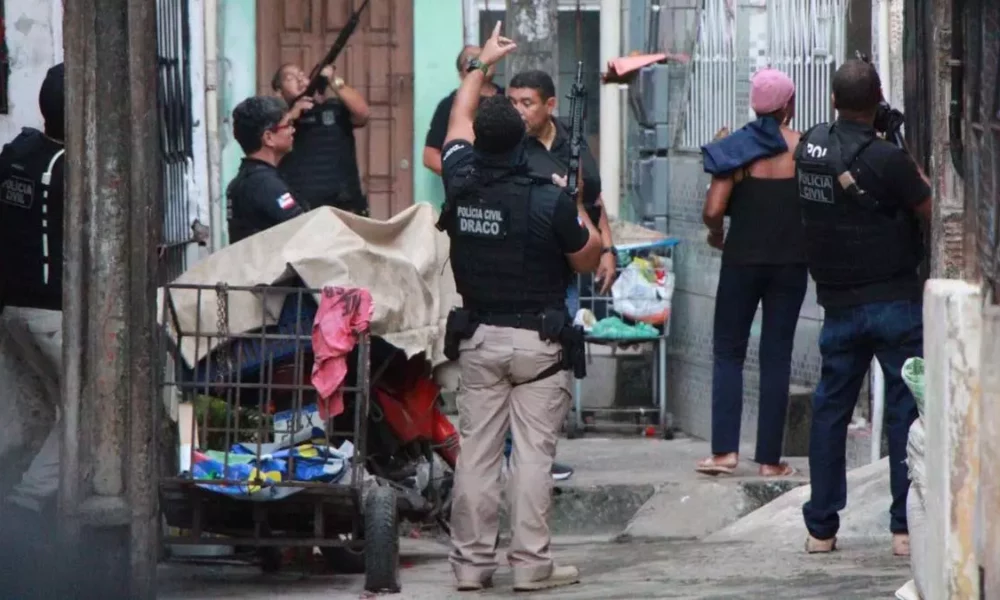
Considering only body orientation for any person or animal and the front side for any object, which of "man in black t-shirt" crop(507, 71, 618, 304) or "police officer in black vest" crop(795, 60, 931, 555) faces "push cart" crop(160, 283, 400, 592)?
the man in black t-shirt

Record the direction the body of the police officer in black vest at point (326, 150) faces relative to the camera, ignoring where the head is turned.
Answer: toward the camera

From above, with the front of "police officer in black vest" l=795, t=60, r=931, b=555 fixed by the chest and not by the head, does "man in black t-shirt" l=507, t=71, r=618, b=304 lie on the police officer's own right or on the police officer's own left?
on the police officer's own left

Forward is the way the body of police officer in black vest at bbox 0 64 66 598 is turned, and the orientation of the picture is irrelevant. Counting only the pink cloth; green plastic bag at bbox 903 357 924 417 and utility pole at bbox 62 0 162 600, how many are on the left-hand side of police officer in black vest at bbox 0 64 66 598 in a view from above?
0

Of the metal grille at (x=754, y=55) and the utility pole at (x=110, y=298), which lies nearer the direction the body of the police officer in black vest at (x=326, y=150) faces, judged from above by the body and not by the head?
the utility pole

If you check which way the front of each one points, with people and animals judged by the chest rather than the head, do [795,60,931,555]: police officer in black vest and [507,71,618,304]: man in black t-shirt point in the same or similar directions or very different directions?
very different directions

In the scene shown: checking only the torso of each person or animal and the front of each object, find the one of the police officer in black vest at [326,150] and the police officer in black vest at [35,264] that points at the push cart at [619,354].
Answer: the police officer in black vest at [35,264]

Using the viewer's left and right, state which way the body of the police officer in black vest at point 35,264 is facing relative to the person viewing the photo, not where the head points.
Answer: facing away from the viewer and to the right of the viewer

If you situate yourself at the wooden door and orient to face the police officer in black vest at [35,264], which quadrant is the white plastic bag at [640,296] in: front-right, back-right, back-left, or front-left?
front-left

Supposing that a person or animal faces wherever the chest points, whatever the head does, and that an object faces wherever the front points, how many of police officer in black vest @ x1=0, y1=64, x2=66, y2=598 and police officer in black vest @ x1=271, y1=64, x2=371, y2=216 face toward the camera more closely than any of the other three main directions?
1

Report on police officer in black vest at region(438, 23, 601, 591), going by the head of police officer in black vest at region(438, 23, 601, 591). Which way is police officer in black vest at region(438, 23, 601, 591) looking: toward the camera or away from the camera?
away from the camera

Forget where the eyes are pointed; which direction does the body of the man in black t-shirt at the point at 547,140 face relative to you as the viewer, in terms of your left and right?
facing the viewer and to the left of the viewer

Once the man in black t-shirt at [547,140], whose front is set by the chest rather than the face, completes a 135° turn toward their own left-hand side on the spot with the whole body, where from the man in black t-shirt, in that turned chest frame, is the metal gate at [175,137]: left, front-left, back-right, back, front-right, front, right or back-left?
back

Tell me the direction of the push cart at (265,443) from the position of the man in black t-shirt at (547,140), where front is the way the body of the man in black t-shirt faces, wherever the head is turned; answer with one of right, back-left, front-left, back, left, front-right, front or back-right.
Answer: front

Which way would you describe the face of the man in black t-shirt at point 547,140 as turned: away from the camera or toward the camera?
toward the camera

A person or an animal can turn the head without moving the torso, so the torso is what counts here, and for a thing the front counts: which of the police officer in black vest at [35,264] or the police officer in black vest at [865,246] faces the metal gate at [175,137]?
the police officer in black vest at [35,264]

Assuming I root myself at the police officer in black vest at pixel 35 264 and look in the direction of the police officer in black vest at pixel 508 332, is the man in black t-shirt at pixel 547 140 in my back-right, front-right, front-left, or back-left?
front-left

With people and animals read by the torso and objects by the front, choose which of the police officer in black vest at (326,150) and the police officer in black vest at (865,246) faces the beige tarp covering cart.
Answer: the police officer in black vest at (326,150)

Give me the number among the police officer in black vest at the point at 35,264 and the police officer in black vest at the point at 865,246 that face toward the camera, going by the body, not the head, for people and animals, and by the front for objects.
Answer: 0

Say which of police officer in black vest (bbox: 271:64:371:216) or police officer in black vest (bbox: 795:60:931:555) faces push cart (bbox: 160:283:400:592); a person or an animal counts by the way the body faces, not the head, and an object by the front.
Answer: police officer in black vest (bbox: 271:64:371:216)

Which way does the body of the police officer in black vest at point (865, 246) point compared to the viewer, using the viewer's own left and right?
facing away from the viewer and to the right of the viewer
